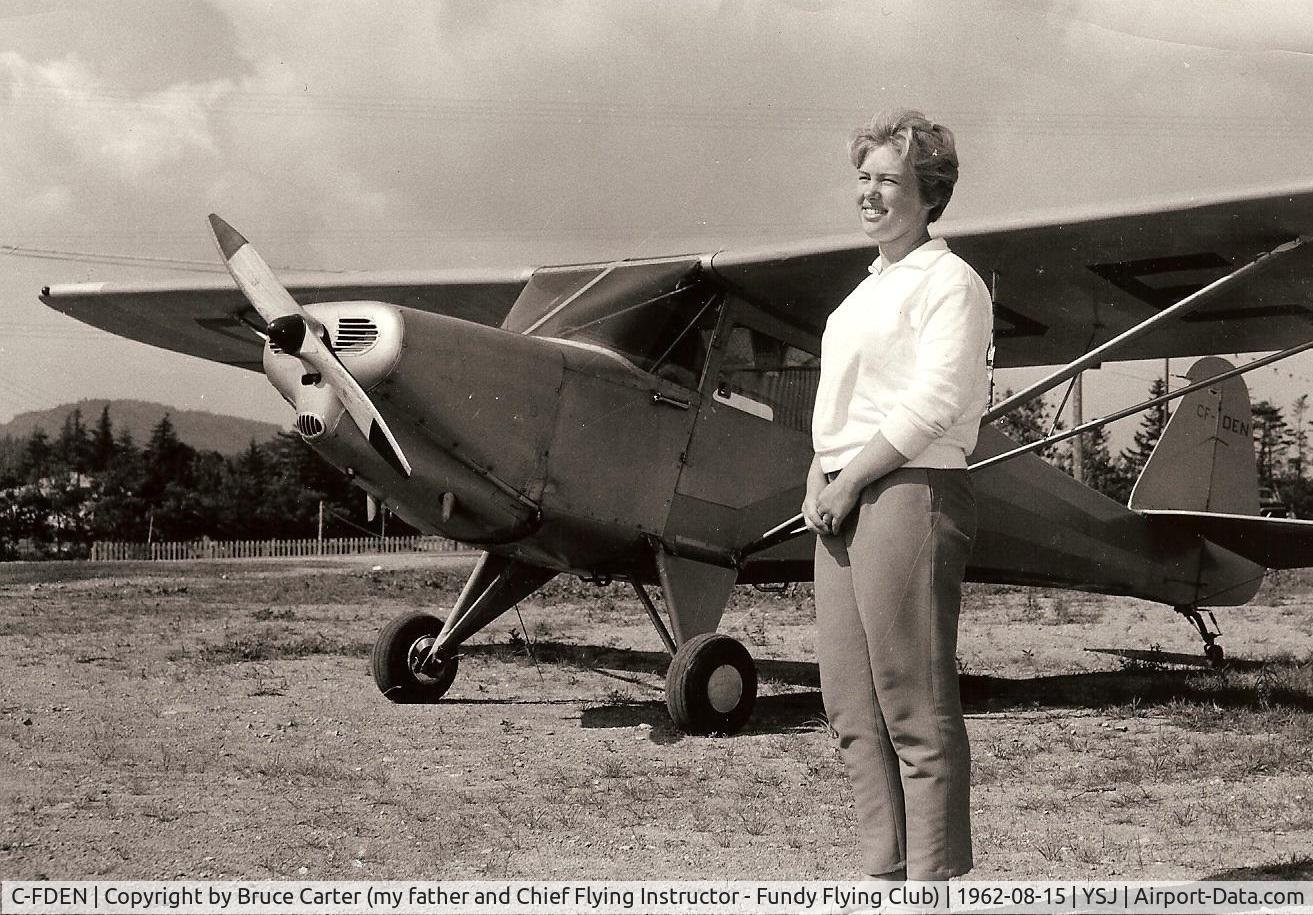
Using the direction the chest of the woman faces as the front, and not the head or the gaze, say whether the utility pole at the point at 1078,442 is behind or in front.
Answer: behind

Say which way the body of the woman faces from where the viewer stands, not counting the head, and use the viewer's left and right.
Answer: facing the viewer and to the left of the viewer

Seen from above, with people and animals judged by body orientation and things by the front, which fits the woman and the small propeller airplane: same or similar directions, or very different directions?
same or similar directions

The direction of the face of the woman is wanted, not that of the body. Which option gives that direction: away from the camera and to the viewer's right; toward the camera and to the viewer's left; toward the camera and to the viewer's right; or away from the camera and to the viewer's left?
toward the camera and to the viewer's left

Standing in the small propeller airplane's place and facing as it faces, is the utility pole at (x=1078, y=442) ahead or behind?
behind

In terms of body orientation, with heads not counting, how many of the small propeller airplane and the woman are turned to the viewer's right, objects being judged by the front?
0

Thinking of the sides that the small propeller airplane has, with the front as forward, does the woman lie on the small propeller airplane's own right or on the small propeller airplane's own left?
on the small propeller airplane's own left

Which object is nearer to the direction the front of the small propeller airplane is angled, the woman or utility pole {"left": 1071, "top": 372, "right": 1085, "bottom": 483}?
the woman
